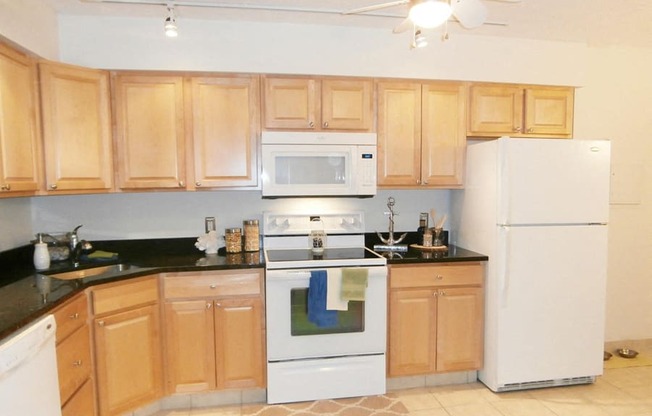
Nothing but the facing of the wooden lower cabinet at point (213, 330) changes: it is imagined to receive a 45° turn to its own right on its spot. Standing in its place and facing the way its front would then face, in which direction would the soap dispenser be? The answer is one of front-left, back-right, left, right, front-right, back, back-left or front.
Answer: front-right

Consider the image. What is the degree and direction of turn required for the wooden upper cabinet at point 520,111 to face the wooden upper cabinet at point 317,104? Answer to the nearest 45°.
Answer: approximately 45° to its right

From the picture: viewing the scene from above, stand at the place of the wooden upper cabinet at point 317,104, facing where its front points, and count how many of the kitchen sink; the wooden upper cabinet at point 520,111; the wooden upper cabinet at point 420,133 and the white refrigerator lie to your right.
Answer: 1

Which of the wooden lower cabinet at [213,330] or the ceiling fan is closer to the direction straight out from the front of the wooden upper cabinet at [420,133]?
the ceiling fan

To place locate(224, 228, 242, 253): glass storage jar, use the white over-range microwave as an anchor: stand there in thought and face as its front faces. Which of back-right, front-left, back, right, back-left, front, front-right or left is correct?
right

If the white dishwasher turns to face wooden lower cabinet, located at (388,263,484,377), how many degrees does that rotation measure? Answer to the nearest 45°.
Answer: approximately 45° to its left

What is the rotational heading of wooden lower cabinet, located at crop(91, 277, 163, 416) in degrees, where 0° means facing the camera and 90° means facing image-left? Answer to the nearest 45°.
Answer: approximately 315°

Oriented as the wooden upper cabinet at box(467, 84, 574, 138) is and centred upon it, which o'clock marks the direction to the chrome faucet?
The chrome faucet is roughly at 2 o'clock from the wooden upper cabinet.

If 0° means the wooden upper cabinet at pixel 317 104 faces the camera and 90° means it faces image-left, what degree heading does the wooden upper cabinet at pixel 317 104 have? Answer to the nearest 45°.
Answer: approximately 0°

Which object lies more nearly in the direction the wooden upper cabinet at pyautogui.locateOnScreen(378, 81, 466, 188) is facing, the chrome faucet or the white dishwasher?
the white dishwasher

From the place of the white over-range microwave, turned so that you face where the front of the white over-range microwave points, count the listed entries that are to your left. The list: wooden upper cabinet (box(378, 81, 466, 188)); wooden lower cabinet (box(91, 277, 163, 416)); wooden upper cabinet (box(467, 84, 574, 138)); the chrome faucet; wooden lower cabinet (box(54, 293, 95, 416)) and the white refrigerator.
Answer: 3

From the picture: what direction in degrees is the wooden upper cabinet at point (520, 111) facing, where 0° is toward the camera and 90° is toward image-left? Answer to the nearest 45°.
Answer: approximately 0°

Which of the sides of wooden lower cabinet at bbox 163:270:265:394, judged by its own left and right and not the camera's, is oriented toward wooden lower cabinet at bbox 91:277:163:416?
right

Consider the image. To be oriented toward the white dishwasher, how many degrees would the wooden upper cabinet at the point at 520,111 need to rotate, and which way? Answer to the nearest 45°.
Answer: approximately 45° to its right

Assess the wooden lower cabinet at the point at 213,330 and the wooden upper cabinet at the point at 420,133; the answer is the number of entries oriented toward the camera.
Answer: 2

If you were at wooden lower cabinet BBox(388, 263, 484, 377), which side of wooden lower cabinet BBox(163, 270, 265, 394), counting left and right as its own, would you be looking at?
left
